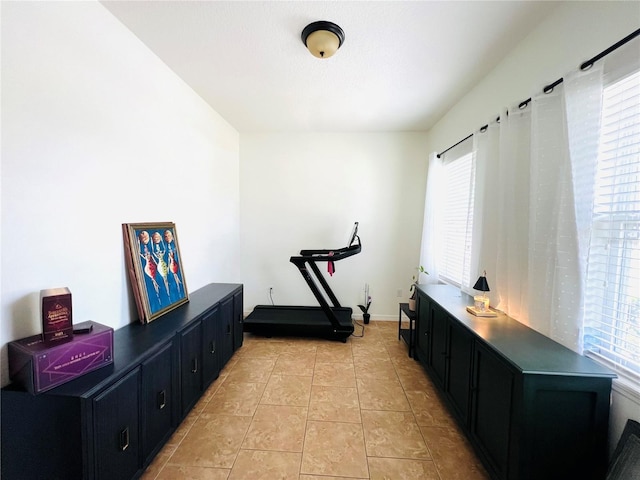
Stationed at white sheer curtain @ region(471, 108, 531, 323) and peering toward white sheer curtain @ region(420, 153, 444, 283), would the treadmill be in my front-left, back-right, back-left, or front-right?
front-left

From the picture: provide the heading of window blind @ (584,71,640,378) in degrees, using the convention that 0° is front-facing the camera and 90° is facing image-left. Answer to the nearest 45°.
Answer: approximately 45°

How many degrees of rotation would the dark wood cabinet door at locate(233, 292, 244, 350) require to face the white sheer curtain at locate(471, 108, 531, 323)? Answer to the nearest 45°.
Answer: approximately 45° to its right

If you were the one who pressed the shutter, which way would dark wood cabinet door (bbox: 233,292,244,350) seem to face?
facing to the right of the viewer

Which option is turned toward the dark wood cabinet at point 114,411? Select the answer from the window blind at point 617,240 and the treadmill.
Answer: the window blind

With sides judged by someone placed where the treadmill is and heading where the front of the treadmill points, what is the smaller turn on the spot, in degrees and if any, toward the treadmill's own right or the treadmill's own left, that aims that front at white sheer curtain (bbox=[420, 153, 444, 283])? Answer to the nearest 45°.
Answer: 0° — it already faces it

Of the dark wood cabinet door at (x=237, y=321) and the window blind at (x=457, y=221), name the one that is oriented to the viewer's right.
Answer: the dark wood cabinet door

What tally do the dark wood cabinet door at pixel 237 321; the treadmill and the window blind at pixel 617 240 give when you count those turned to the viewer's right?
2

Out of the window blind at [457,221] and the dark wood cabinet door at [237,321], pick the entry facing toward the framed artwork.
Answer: the window blind

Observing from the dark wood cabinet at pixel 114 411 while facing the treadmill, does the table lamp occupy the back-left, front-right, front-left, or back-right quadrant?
front-right

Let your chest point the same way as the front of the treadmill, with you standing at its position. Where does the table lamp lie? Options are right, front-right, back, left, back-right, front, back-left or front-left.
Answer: front-right

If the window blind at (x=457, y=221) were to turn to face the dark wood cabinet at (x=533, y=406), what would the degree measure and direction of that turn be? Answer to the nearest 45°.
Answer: approximately 45° to its left

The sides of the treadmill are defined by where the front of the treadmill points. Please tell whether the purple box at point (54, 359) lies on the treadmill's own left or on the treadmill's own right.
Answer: on the treadmill's own right

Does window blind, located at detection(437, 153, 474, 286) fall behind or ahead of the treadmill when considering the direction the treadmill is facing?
ahead

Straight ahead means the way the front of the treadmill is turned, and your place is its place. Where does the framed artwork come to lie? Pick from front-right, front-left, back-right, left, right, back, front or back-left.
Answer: back-right

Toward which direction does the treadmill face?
to the viewer's right

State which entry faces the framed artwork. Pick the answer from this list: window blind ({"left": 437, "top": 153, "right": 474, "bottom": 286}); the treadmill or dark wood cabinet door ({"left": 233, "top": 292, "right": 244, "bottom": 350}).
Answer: the window blind

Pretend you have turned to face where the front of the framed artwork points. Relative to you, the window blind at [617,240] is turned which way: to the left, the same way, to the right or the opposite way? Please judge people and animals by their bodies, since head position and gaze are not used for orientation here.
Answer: the opposite way

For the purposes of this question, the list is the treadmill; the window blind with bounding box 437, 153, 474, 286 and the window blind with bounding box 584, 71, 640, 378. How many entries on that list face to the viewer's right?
1

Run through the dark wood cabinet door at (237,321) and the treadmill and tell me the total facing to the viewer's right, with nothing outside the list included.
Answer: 2

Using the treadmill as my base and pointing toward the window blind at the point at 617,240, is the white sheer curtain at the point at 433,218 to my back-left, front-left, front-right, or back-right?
front-left
